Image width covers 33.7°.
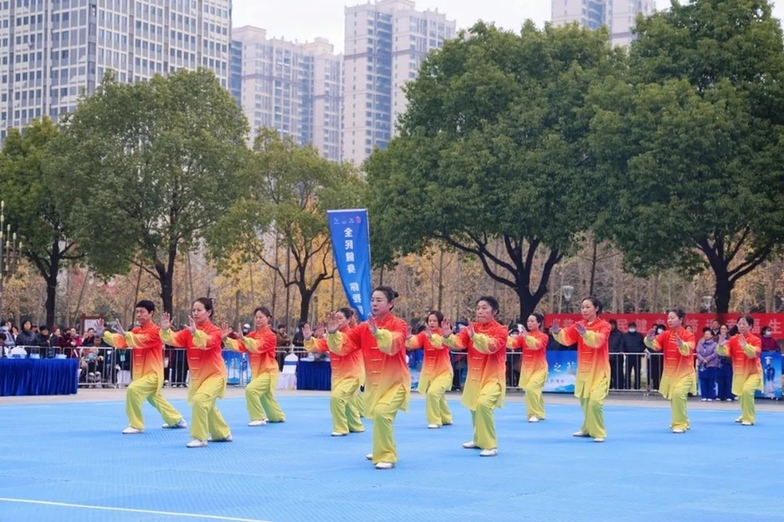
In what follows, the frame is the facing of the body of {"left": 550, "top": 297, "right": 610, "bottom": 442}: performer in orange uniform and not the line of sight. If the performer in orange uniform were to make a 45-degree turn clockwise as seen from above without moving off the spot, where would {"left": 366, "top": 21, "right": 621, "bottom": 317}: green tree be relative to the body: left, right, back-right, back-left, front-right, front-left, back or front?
right

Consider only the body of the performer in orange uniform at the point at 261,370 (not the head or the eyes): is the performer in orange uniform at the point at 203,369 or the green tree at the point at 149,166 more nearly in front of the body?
the performer in orange uniform

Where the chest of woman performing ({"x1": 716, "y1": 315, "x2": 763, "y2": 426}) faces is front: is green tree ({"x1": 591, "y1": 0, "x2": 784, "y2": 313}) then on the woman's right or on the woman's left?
on the woman's right

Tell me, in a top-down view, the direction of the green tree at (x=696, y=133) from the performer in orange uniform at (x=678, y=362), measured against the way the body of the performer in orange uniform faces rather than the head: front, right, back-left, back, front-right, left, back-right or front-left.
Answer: back-right

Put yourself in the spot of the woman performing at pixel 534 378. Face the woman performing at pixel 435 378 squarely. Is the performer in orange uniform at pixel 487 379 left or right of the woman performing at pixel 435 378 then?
left

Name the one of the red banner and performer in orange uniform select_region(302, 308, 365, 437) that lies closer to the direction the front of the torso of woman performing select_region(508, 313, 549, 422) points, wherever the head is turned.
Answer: the performer in orange uniform
